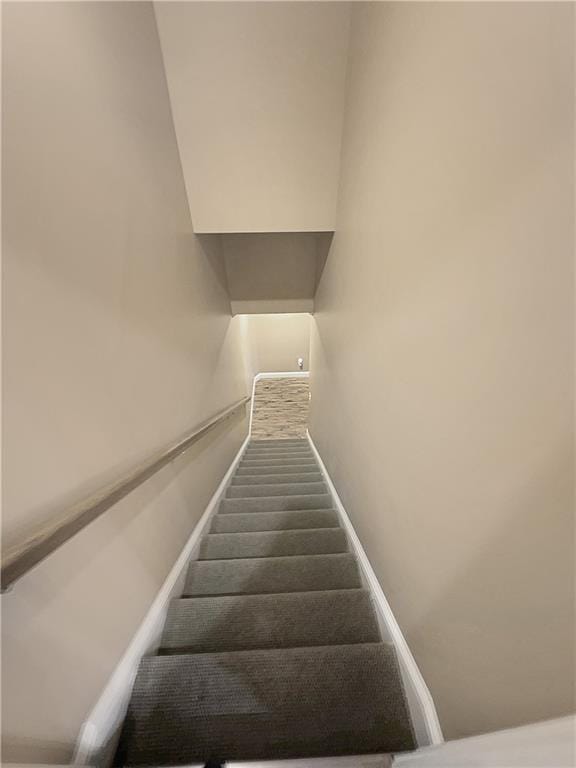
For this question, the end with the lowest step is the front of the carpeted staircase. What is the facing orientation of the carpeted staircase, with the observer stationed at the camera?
facing away from the viewer
